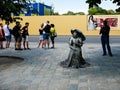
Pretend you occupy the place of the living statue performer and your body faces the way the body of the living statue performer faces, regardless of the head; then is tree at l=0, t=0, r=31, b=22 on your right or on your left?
on your right

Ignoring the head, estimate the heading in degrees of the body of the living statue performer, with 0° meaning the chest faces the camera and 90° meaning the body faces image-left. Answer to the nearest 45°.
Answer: approximately 0°

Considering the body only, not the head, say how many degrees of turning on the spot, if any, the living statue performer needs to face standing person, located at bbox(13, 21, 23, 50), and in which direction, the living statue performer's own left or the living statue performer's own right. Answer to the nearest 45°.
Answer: approximately 135° to the living statue performer's own right
